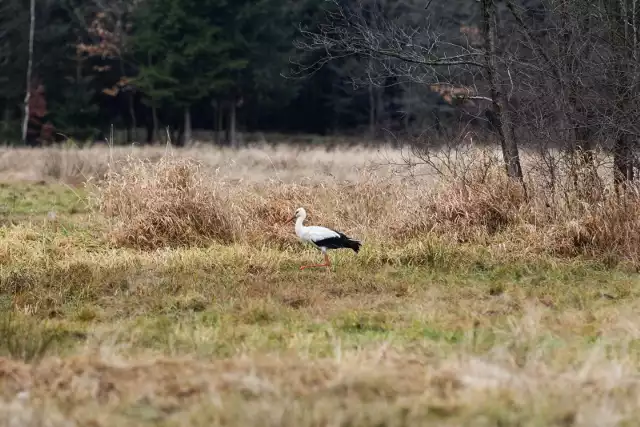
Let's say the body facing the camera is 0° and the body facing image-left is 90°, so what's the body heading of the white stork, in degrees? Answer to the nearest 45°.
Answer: approximately 90°

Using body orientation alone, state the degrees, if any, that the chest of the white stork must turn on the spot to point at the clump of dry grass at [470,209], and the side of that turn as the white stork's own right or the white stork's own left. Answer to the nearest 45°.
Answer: approximately 135° to the white stork's own right

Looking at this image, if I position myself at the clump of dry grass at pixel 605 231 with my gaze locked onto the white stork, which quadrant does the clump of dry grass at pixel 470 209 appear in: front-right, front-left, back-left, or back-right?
front-right

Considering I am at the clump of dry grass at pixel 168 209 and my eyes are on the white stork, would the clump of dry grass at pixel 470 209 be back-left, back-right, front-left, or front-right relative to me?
front-left

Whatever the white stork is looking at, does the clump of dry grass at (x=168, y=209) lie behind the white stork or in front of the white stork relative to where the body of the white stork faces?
in front

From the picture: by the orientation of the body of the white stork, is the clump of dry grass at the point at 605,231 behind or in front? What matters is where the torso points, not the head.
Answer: behind

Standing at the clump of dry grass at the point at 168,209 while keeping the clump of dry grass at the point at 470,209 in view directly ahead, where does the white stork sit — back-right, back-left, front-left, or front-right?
front-right

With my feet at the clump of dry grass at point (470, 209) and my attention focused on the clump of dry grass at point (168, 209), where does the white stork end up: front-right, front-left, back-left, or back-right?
front-left
